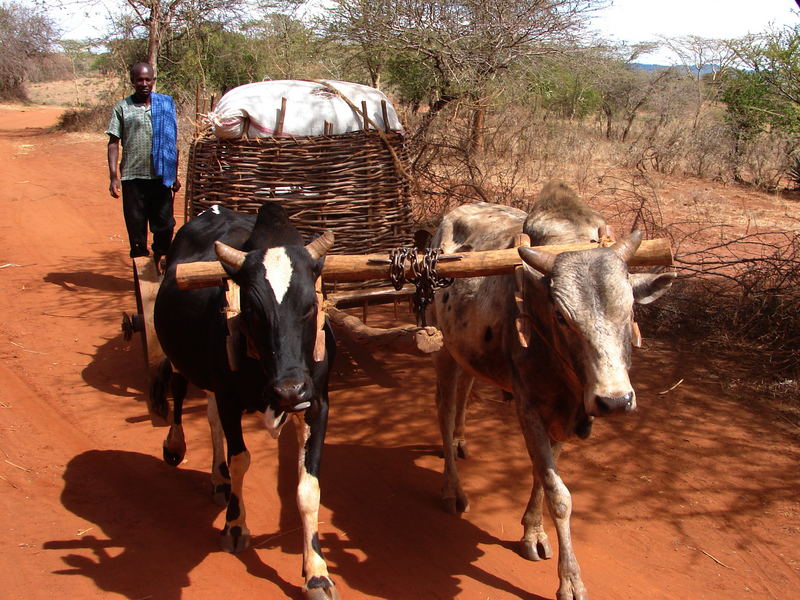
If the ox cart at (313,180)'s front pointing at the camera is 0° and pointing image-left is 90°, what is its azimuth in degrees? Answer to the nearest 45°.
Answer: approximately 0°

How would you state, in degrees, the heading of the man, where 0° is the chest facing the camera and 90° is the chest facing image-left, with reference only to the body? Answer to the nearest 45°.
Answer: approximately 0°

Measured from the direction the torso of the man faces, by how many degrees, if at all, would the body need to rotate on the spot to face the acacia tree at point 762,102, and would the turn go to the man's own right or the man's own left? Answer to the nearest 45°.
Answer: approximately 135° to the man's own left

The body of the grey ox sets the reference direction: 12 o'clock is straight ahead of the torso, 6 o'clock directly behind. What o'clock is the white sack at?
The white sack is roughly at 6 o'clock from the grey ox.

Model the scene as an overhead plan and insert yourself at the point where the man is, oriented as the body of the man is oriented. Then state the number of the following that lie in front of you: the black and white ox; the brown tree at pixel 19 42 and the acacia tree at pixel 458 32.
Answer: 1

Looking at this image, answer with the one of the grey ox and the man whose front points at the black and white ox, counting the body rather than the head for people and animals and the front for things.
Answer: the man

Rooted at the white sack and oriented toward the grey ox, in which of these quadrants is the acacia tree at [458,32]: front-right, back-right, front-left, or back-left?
back-left

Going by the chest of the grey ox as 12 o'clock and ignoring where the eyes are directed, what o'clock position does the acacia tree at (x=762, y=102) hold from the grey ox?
The acacia tree is roughly at 8 o'clock from the grey ox.

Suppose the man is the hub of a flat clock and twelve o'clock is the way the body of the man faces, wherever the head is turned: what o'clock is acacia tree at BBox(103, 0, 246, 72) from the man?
The acacia tree is roughly at 6 o'clock from the man.

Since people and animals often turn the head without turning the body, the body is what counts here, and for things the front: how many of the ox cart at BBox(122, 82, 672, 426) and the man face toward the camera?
2

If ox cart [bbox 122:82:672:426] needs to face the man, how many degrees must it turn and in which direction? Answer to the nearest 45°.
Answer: approximately 135° to its right
